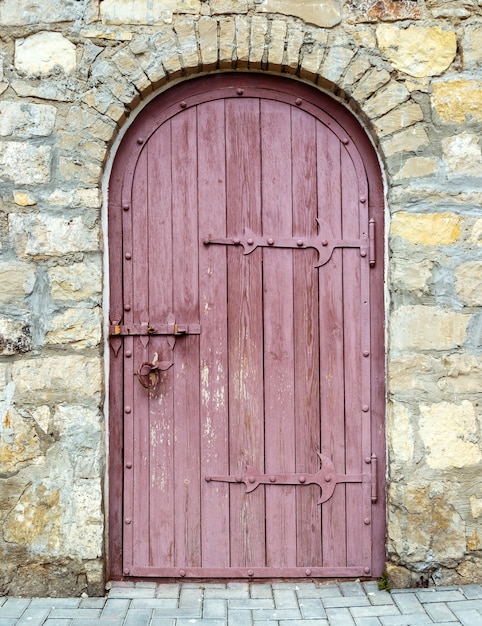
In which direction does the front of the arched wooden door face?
toward the camera
